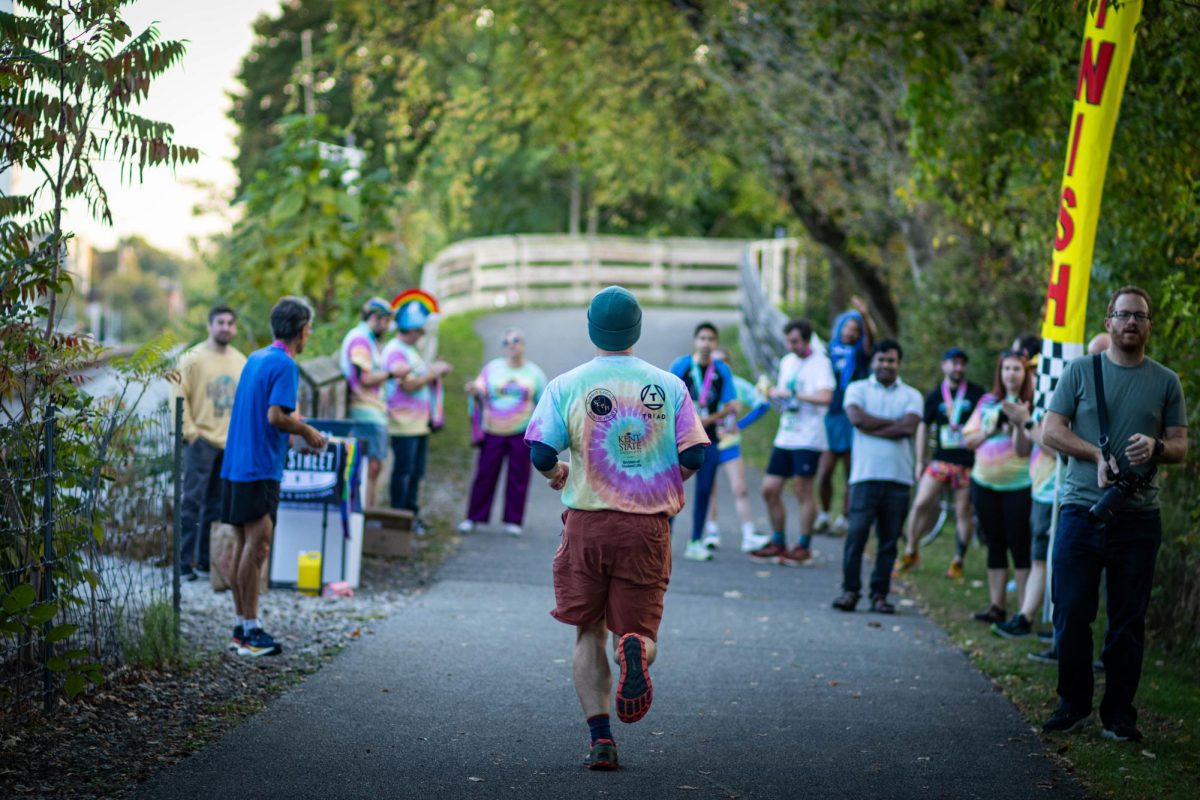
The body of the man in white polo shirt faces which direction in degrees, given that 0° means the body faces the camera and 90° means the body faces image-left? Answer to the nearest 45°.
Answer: approximately 0°

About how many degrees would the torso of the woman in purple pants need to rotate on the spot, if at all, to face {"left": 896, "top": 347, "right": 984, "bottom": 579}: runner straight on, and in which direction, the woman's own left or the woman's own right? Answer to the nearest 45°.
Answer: approximately 45° to the woman's own left

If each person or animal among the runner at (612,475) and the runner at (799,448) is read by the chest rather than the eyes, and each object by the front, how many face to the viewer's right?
0

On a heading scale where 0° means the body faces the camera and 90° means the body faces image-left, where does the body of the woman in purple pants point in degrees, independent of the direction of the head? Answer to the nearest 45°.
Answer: approximately 0°

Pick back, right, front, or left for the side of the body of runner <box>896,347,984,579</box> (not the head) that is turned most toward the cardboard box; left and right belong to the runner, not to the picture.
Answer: right

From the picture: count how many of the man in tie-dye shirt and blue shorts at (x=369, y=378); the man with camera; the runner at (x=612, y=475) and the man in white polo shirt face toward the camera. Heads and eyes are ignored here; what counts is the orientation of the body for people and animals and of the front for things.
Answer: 2

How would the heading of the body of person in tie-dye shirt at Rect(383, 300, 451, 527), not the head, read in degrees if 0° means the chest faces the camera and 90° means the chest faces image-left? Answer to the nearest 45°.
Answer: approximately 315°

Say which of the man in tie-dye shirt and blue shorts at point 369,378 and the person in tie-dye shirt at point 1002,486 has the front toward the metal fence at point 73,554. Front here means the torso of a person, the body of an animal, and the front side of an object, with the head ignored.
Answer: the person in tie-dye shirt

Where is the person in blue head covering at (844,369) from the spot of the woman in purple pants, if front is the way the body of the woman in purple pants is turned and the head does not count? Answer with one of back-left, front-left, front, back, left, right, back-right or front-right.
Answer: left

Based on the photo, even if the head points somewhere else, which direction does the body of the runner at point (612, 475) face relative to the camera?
away from the camera

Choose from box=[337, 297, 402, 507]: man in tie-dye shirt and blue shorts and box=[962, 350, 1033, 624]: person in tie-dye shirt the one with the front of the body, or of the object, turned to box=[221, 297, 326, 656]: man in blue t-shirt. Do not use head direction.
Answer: the person in tie-dye shirt

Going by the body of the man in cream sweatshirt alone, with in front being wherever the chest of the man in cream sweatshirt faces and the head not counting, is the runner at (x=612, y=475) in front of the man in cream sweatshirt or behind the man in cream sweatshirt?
in front

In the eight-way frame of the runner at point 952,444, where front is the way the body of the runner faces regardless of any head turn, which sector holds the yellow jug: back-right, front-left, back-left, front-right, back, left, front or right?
front-right

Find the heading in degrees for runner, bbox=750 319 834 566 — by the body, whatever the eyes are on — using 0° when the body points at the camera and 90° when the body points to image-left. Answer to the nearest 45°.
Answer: approximately 45°

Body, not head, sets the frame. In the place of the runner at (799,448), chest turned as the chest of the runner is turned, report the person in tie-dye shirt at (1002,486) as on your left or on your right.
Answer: on your left
